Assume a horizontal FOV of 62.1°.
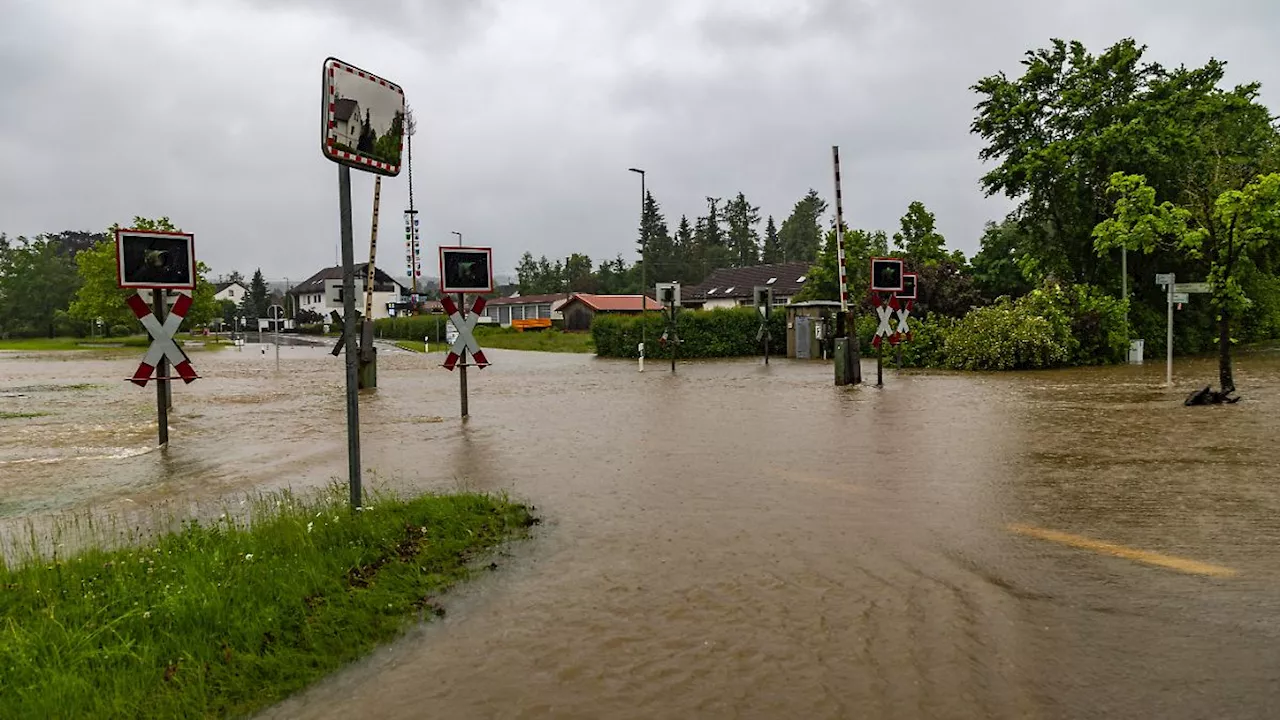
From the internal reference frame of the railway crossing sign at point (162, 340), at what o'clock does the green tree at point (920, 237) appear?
The green tree is roughly at 8 o'clock from the railway crossing sign.

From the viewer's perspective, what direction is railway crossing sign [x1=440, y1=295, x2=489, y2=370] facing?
toward the camera

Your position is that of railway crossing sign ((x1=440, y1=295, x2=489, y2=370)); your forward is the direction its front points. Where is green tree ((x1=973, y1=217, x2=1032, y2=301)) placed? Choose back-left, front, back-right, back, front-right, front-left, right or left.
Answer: back-left

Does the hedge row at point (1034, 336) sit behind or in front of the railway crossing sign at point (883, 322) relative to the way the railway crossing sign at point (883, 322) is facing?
behind

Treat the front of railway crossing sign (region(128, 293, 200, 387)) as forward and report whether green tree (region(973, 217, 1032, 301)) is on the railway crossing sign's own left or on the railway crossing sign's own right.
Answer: on the railway crossing sign's own left

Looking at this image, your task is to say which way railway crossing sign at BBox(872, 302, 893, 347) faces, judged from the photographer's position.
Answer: facing the viewer
